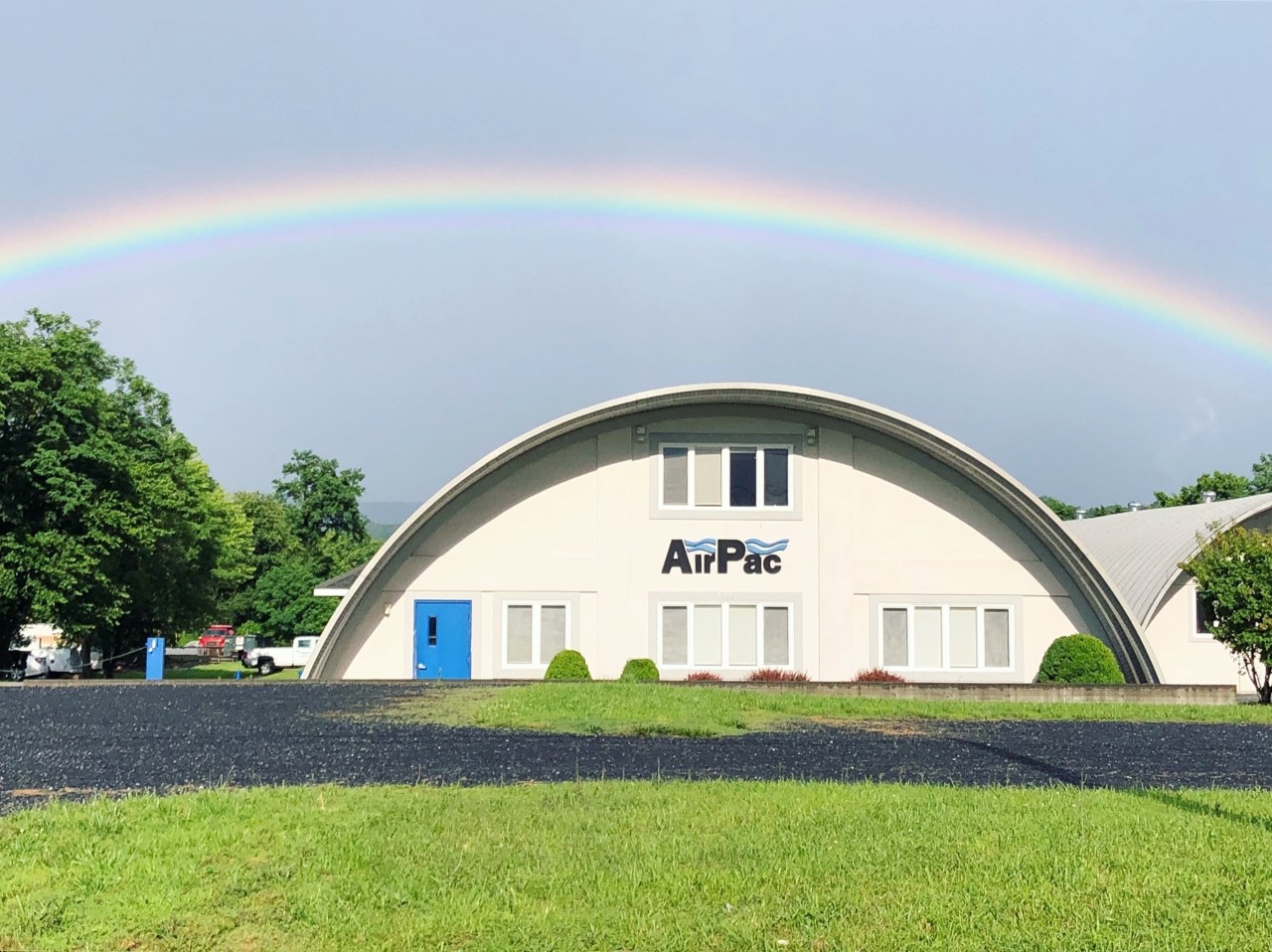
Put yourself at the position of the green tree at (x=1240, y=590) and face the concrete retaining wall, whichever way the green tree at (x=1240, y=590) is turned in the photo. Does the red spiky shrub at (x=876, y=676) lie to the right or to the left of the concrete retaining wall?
right

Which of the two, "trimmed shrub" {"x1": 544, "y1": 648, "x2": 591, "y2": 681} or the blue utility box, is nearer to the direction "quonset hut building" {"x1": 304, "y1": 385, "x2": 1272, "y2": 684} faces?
the trimmed shrub

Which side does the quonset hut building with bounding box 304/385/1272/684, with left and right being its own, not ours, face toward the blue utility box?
right

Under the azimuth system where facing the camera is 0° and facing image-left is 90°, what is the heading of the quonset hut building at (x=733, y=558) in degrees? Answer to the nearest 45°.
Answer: approximately 0°
